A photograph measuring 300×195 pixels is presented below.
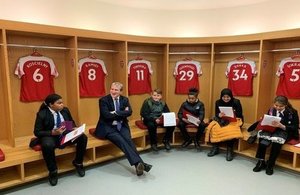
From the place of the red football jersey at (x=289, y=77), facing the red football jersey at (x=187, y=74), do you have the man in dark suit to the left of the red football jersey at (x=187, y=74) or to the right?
left

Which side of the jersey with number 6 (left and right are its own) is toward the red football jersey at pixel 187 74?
right

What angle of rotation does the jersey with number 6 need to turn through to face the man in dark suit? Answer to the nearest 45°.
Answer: approximately 135° to its right

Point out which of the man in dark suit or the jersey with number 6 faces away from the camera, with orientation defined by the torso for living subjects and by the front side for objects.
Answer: the jersey with number 6

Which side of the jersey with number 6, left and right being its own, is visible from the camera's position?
back

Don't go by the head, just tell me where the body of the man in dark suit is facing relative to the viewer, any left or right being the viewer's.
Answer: facing the viewer and to the right of the viewer

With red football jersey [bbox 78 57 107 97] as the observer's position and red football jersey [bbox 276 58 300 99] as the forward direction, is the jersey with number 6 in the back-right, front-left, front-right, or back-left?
back-right

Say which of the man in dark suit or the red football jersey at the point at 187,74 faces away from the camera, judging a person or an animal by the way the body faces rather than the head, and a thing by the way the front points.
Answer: the red football jersey

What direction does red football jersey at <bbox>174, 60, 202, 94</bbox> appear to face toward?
away from the camera

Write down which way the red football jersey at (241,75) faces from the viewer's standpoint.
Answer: facing away from the viewer

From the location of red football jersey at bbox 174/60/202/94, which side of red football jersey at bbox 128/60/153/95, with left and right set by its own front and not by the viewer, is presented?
right

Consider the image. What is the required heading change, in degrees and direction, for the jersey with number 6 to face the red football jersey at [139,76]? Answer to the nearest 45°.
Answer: approximately 90° to its right

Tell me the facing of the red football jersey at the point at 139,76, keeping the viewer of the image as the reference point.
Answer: facing away from the viewer

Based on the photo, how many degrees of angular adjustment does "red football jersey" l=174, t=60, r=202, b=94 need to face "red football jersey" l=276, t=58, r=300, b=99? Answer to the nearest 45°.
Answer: approximately 90° to its right

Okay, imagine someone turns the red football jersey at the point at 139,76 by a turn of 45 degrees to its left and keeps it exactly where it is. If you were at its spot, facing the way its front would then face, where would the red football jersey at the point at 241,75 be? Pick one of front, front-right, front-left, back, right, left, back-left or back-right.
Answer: back-right

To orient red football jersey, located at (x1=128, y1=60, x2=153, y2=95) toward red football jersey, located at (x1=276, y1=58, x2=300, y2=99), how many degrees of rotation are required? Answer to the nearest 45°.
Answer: approximately 90° to its right
